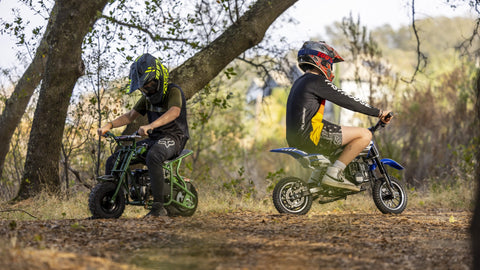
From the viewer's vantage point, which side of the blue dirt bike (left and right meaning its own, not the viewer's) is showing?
right

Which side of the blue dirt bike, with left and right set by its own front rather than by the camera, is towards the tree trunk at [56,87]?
back

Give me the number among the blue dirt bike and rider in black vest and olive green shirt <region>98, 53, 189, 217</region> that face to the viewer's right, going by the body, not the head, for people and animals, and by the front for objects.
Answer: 1

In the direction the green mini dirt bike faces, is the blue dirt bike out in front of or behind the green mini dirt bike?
behind

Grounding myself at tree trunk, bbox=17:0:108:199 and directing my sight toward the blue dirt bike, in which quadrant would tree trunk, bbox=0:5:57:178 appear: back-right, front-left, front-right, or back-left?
back-left

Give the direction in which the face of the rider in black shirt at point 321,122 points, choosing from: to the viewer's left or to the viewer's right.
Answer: to the viewer's right

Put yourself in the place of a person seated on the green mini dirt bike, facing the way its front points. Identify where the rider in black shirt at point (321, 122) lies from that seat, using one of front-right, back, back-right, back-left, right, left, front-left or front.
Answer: back-left

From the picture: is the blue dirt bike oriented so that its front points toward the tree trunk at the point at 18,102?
no

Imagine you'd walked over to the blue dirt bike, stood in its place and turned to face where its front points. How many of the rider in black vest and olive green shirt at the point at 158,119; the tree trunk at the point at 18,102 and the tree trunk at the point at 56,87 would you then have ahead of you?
0

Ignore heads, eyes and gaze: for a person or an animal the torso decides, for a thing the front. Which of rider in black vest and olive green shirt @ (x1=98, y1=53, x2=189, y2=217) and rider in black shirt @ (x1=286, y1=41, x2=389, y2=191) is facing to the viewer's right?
rider in black shirt @ (x1=286, y1=41, x2=389, y2=191)

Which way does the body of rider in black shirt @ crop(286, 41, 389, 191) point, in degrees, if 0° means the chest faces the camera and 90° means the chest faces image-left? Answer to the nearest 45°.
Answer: approximately 270°

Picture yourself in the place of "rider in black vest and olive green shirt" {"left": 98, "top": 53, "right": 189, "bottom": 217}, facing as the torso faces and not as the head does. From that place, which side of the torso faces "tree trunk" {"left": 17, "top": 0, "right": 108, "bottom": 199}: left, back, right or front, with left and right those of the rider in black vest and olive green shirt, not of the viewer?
right

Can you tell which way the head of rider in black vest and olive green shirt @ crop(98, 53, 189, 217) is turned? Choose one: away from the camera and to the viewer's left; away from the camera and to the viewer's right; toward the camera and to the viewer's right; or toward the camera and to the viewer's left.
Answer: toward the camera and to the viewer's left

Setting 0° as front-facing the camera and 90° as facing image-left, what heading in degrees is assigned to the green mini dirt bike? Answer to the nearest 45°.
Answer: approximately 45°

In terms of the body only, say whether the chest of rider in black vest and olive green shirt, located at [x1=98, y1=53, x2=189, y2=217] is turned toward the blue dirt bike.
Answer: no
